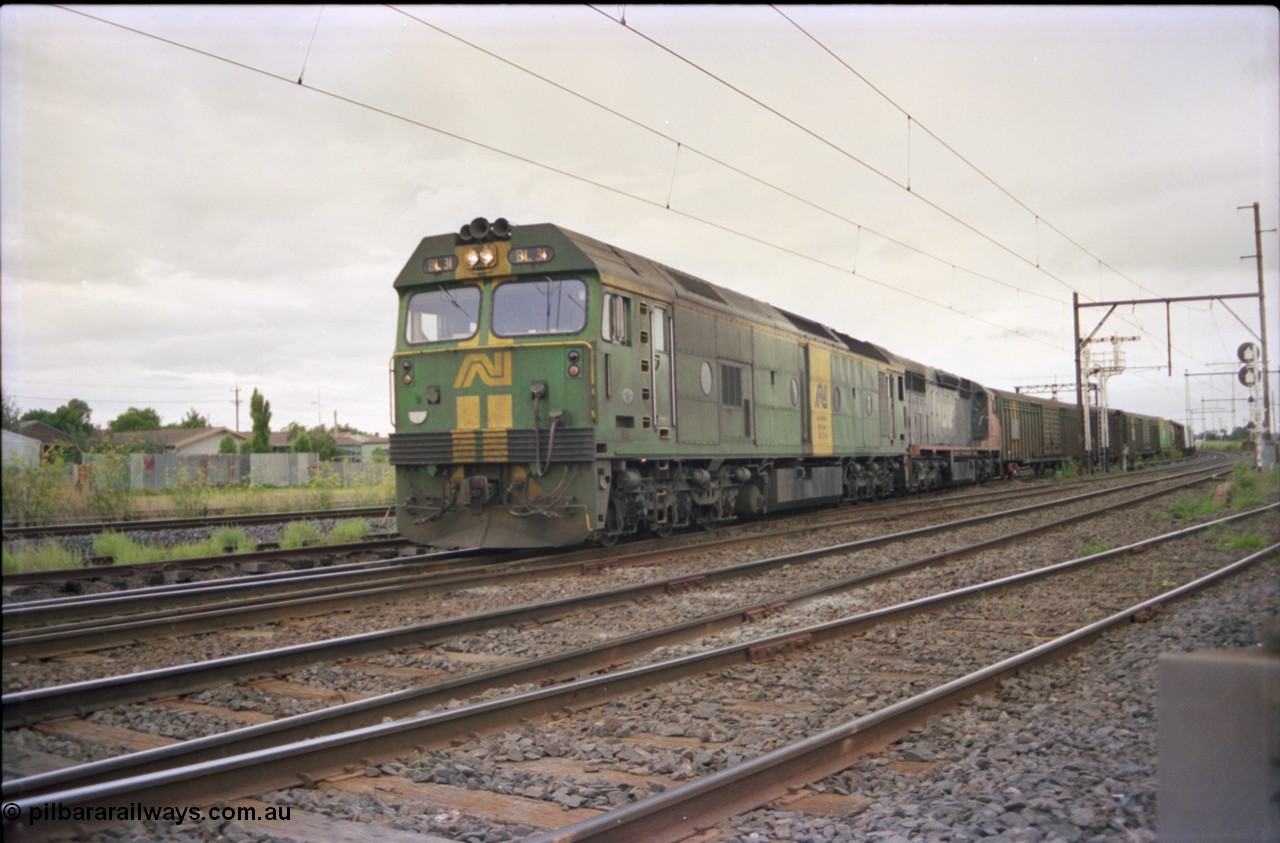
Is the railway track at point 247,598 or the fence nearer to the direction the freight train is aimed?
the railway track

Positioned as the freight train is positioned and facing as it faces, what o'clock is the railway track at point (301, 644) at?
The railway track is roughly at 11 o'clock from the freight train.

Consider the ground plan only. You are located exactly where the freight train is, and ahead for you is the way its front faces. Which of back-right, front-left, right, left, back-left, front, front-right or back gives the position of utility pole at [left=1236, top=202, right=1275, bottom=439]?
back

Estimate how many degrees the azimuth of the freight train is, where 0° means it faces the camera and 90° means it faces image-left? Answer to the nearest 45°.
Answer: approximately 45°

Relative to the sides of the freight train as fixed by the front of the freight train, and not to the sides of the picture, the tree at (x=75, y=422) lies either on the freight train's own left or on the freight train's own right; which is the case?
on the freight train's own right

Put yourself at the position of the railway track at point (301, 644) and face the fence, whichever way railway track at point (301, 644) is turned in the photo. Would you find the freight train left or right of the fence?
right

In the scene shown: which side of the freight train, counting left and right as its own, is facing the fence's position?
right

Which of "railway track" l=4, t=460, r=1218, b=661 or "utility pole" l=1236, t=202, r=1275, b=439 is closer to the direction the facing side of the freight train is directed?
the railway track
